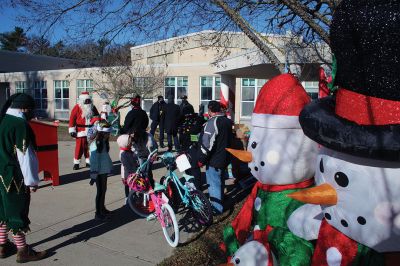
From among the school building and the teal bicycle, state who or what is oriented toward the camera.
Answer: the school building

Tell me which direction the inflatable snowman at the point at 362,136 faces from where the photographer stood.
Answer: facing the viewer and to the left of the viewer

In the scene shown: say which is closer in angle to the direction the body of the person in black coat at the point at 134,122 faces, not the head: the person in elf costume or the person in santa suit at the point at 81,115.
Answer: the person in santa suit

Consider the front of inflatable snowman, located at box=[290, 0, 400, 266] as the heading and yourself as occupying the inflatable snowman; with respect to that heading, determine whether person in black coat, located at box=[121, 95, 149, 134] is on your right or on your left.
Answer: on your right

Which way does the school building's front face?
toward the camera

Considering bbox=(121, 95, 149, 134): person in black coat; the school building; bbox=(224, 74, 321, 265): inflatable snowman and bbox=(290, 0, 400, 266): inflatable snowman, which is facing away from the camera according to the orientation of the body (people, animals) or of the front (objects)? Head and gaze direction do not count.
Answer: the person in black coat

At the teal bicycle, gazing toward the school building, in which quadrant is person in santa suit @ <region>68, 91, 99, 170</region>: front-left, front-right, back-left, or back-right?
front-left

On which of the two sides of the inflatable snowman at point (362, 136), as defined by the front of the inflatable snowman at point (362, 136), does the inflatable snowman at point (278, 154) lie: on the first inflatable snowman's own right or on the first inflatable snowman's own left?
on the first inflatable snowman's own right

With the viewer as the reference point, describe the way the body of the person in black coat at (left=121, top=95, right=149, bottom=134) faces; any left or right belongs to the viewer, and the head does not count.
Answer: facing away from the viewer

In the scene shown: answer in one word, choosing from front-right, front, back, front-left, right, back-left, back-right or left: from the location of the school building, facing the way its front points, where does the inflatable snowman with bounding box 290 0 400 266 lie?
front
